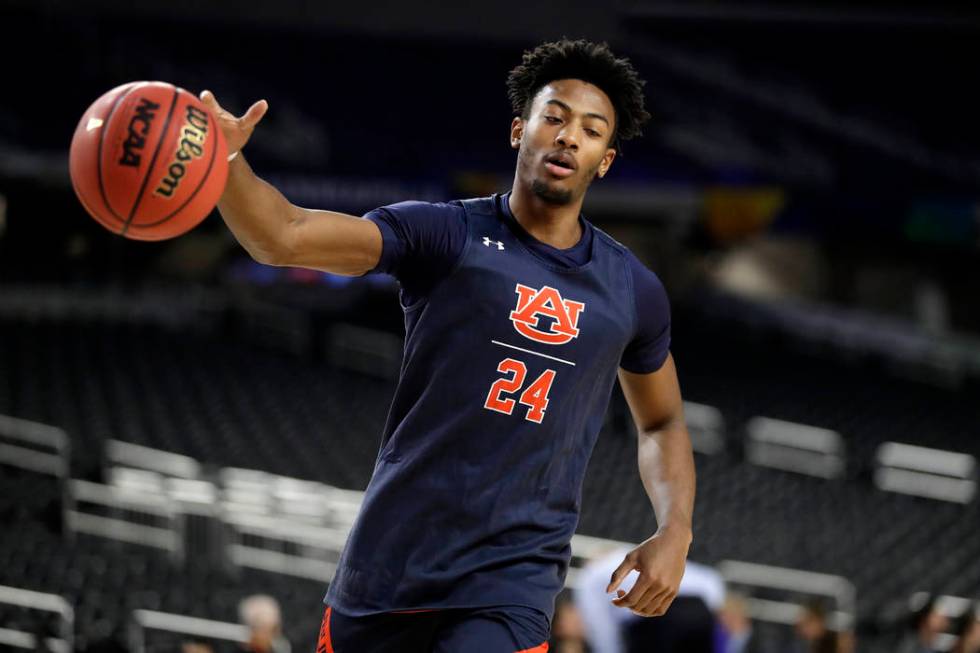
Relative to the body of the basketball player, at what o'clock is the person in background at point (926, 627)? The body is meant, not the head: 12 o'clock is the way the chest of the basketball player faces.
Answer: The person in background is roughly at 7 o'clock from the basketball player.

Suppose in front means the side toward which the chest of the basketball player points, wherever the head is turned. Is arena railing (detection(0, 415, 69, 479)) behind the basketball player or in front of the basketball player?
behind

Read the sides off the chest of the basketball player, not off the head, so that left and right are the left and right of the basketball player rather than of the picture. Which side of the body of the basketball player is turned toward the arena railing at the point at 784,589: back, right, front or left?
back

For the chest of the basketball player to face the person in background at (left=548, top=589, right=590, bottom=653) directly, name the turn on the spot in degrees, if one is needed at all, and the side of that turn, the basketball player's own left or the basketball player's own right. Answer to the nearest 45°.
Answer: approximately 180°

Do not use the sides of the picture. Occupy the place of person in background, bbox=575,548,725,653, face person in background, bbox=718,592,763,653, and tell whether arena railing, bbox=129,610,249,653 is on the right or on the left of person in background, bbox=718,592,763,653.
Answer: left

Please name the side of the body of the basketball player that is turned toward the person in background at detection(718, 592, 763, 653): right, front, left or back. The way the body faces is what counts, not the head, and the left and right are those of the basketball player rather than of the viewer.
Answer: back

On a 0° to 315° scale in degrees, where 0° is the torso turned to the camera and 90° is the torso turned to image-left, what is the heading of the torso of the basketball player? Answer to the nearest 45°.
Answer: approximately 0°

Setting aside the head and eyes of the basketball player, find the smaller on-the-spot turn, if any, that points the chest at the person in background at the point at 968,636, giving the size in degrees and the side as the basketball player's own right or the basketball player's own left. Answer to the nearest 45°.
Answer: approximately 135° to the basketball player's own left

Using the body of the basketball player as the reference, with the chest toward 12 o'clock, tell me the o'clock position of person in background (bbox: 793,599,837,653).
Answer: The person in background is roughly at 7 o'clock from the basketball player.

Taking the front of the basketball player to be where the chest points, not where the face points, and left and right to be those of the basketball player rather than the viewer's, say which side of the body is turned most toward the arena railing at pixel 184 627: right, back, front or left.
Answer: back

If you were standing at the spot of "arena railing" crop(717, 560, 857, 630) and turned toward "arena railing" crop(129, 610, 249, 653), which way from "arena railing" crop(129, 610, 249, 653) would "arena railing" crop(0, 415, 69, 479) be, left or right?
right
